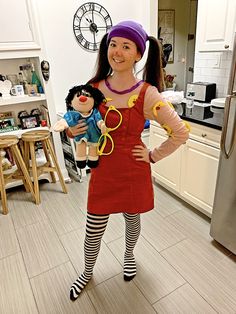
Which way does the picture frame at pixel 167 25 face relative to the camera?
toward the camera

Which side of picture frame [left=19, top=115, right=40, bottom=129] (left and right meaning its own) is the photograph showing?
front

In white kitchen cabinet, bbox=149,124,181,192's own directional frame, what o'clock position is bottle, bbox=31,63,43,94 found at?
The bottle is roughly at 2 o'clock from the white kitchen cabinet.

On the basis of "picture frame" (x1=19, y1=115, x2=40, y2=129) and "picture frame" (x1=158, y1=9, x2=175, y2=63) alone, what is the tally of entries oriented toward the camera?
2

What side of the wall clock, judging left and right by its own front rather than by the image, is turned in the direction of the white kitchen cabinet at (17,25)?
right

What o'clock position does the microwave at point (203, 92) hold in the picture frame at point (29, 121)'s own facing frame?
The microwave is roughly at 10 o'clock from the picture frame.

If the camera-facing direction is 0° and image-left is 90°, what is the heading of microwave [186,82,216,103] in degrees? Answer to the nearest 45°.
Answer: approximately 45°

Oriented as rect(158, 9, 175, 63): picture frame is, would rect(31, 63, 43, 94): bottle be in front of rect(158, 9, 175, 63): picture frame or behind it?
in front

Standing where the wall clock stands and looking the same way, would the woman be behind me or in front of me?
in front
